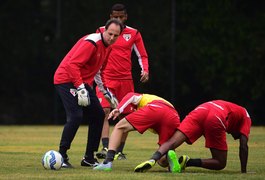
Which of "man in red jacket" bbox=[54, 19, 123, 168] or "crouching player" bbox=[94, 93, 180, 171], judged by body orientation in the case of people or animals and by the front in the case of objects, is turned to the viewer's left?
the crouching player

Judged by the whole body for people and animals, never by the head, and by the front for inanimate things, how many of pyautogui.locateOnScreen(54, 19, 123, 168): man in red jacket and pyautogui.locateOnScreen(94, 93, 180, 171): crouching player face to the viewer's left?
1

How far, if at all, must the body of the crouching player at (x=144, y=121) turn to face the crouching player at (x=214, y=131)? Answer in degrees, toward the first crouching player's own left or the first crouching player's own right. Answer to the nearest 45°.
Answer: approximately 180°

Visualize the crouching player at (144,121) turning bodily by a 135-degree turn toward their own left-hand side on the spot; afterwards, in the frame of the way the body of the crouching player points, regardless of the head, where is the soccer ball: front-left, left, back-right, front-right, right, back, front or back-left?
back-right

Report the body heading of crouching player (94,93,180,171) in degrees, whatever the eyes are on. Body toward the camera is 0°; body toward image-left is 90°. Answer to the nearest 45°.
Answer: approximately 90°

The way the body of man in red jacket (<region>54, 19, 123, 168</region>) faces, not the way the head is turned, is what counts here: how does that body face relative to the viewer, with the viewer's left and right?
facing the viewer and to the right of the viewer

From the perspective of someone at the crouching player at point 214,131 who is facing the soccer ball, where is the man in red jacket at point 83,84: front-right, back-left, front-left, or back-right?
front-right
